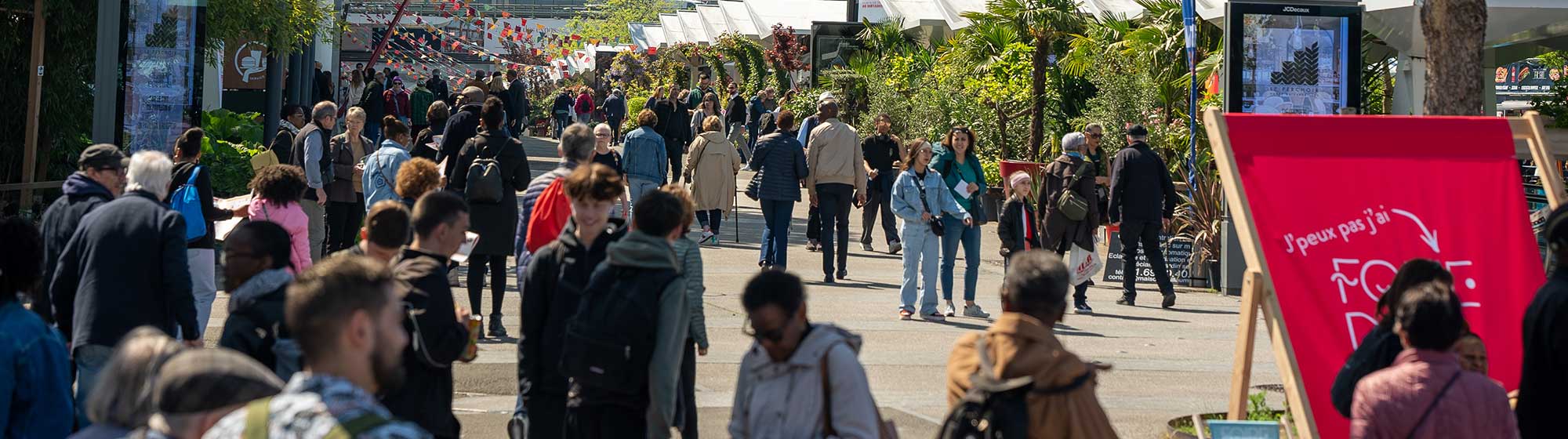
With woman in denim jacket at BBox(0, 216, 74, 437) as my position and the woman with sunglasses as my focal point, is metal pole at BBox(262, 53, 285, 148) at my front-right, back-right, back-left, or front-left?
back-left

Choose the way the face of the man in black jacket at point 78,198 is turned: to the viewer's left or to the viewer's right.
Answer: to the viewer's right

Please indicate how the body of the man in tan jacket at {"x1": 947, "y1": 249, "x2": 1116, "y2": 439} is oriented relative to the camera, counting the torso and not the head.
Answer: away from the camera

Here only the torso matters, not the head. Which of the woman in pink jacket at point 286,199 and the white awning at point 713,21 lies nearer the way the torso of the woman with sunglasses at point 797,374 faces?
the woman in pink jacket

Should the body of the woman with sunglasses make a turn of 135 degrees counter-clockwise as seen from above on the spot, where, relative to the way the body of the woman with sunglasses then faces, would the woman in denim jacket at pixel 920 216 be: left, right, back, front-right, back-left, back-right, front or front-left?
left

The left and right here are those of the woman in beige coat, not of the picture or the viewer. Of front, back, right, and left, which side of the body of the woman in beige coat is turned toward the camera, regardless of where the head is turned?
back

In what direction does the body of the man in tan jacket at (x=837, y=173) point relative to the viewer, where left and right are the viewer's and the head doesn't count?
facing away from the viewer

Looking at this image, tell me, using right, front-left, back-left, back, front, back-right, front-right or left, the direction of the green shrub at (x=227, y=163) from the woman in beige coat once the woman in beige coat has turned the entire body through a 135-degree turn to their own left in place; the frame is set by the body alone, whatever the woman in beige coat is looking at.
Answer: front-right
